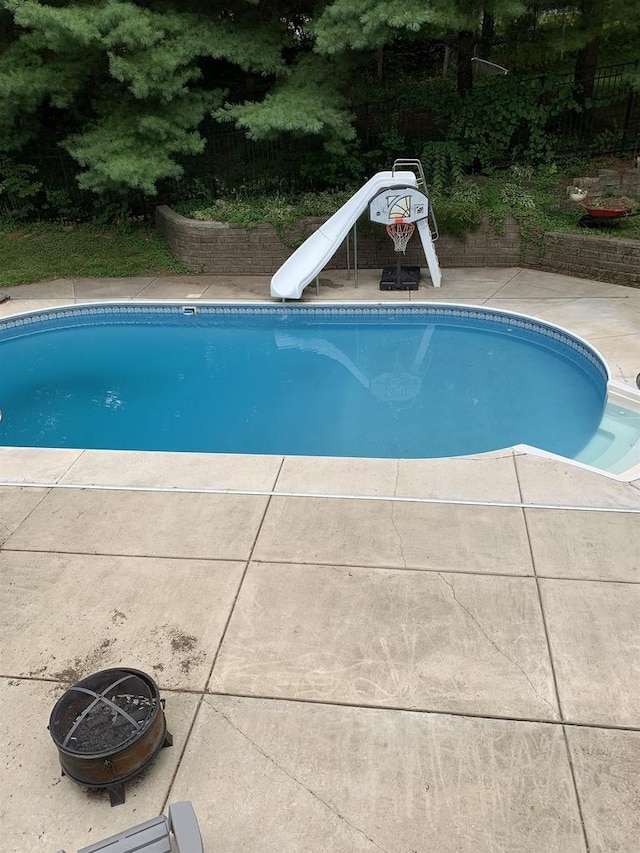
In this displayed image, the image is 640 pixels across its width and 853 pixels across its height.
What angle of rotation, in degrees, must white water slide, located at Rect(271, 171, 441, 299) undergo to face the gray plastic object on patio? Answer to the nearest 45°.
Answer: approximately 45° to its left

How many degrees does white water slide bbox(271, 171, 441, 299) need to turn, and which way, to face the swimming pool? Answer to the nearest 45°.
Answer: approximately 45° to its left

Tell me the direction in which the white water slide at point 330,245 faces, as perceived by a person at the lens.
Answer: facing the viewer and to the left of the viewer

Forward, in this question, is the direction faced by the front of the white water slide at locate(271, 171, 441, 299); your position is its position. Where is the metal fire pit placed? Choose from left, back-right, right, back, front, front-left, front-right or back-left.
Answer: front-left

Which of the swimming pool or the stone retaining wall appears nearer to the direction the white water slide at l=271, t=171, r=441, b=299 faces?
the swimming pool
